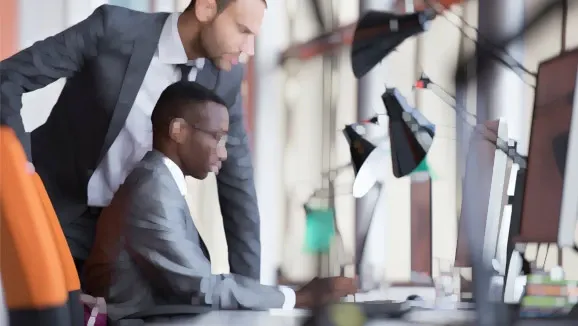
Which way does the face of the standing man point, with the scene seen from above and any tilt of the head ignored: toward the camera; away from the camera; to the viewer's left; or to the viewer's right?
to the viewer's right

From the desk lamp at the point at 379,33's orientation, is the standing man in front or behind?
in front

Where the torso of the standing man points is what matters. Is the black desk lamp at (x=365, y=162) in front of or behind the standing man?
in front

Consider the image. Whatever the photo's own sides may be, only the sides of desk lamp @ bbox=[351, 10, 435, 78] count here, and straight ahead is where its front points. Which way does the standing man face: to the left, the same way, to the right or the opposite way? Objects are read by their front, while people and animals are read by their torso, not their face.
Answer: the opposite way

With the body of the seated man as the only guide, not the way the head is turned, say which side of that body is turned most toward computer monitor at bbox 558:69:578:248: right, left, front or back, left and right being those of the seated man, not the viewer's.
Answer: front

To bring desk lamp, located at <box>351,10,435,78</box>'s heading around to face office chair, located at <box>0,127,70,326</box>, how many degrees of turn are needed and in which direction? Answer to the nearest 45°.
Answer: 0° — it already faces it

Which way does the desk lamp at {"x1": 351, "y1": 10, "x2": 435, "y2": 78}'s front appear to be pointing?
to the viewer's left

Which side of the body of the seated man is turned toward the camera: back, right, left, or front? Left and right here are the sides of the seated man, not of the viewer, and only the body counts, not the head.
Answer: right

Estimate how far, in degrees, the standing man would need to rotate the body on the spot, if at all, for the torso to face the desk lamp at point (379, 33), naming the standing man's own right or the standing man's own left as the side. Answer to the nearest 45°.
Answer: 0° — they already face it

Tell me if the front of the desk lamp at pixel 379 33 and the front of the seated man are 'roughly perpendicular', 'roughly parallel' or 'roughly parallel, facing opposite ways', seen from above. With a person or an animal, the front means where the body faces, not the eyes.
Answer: roughly parallel, facing opposite ways
